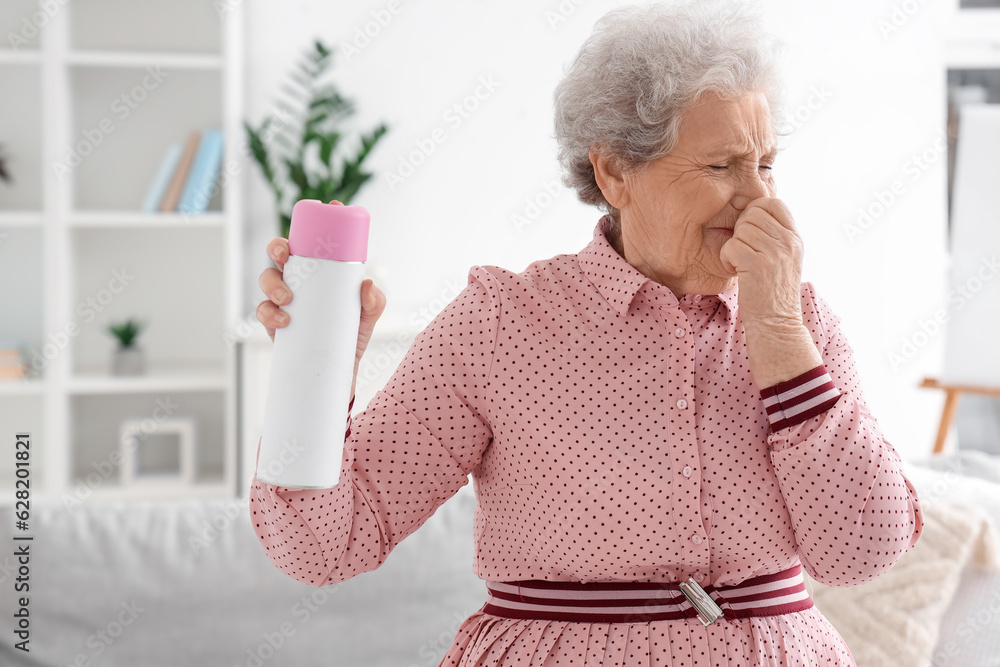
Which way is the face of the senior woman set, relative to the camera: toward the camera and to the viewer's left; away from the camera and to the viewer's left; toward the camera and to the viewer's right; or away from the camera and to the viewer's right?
toward the camera and to the viewer's right

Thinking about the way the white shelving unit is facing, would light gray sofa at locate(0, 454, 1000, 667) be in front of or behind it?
in front

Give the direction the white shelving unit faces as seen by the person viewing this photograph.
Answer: facing the viewer

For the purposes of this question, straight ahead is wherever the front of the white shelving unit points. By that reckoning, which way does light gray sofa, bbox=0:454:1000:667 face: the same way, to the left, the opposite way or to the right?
the same way

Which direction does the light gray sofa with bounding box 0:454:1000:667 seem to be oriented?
toward the camera

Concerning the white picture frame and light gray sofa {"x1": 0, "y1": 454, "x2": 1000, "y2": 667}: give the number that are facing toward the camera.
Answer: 2

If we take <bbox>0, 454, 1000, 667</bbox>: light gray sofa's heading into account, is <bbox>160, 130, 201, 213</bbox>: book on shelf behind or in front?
behind

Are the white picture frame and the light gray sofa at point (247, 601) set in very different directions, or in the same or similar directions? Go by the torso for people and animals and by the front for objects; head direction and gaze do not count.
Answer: same or similar directions

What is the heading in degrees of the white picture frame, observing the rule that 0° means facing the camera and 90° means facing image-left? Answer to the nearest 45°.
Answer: approximately 0°

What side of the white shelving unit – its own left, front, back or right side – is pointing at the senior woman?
front
